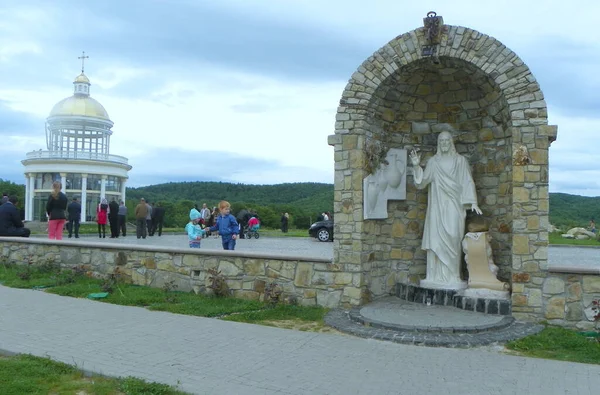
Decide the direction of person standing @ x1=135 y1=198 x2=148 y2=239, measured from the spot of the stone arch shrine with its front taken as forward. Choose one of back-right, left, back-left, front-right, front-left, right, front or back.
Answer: back-right

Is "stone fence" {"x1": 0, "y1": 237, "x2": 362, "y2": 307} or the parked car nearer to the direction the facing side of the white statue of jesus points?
the stone fence

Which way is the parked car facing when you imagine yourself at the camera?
facing to the left of the viewer

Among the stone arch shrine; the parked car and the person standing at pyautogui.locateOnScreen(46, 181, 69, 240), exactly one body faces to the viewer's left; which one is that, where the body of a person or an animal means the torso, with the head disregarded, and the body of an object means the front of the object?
the parked car

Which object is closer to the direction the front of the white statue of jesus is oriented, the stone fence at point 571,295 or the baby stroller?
the stone fence

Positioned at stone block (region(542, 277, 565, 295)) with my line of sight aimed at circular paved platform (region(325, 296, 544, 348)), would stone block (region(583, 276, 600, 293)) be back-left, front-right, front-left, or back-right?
back-left

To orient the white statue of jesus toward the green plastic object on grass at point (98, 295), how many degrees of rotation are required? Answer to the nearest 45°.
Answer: approximately 90° to its right

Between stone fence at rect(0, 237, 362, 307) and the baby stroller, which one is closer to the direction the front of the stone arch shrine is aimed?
the stone fence

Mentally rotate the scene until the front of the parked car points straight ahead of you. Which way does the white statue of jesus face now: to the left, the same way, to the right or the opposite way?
to the left
